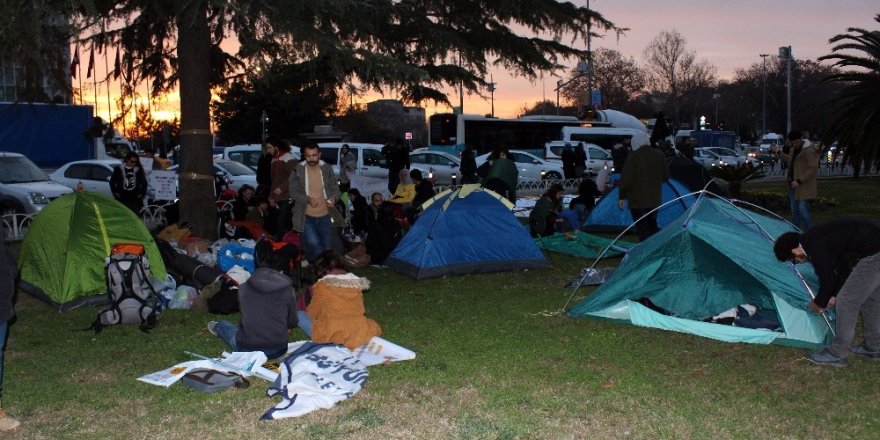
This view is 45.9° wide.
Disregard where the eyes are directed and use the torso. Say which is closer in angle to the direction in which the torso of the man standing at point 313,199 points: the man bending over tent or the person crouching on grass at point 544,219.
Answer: the man bending over tent

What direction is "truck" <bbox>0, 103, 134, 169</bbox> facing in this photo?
to the viewer's right

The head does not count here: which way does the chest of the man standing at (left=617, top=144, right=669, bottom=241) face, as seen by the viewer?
away from the camera

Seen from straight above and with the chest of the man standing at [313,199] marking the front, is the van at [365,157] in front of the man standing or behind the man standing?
behind

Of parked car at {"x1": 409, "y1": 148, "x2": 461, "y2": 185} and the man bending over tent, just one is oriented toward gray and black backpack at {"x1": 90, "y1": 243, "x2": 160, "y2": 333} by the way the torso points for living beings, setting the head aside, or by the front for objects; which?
the man bending over tent

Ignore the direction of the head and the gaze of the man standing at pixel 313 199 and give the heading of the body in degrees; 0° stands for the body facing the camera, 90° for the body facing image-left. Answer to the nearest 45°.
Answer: approximately 0°

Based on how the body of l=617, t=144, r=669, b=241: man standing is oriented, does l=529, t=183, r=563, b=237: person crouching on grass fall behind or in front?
in front

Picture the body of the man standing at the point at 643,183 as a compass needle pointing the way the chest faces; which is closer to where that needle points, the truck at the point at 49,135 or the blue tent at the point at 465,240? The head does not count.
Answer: the truck

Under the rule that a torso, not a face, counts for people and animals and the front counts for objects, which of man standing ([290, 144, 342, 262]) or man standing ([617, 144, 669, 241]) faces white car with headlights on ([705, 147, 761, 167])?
man standing ([617, 144, 669, 241])

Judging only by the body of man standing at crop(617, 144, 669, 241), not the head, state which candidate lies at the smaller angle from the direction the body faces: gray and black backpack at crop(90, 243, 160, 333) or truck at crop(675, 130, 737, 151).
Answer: the truck

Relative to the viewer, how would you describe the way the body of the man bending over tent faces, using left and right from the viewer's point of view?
facing to the left of the viewer
